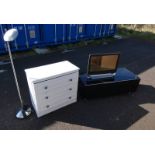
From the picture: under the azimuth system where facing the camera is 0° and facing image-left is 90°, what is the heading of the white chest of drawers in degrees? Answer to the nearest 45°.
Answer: approximately 315°

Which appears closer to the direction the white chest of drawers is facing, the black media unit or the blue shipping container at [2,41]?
the black media unit

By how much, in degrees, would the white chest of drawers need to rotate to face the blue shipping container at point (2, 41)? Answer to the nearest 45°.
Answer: approximately 180°

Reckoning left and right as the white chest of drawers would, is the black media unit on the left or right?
on its left
